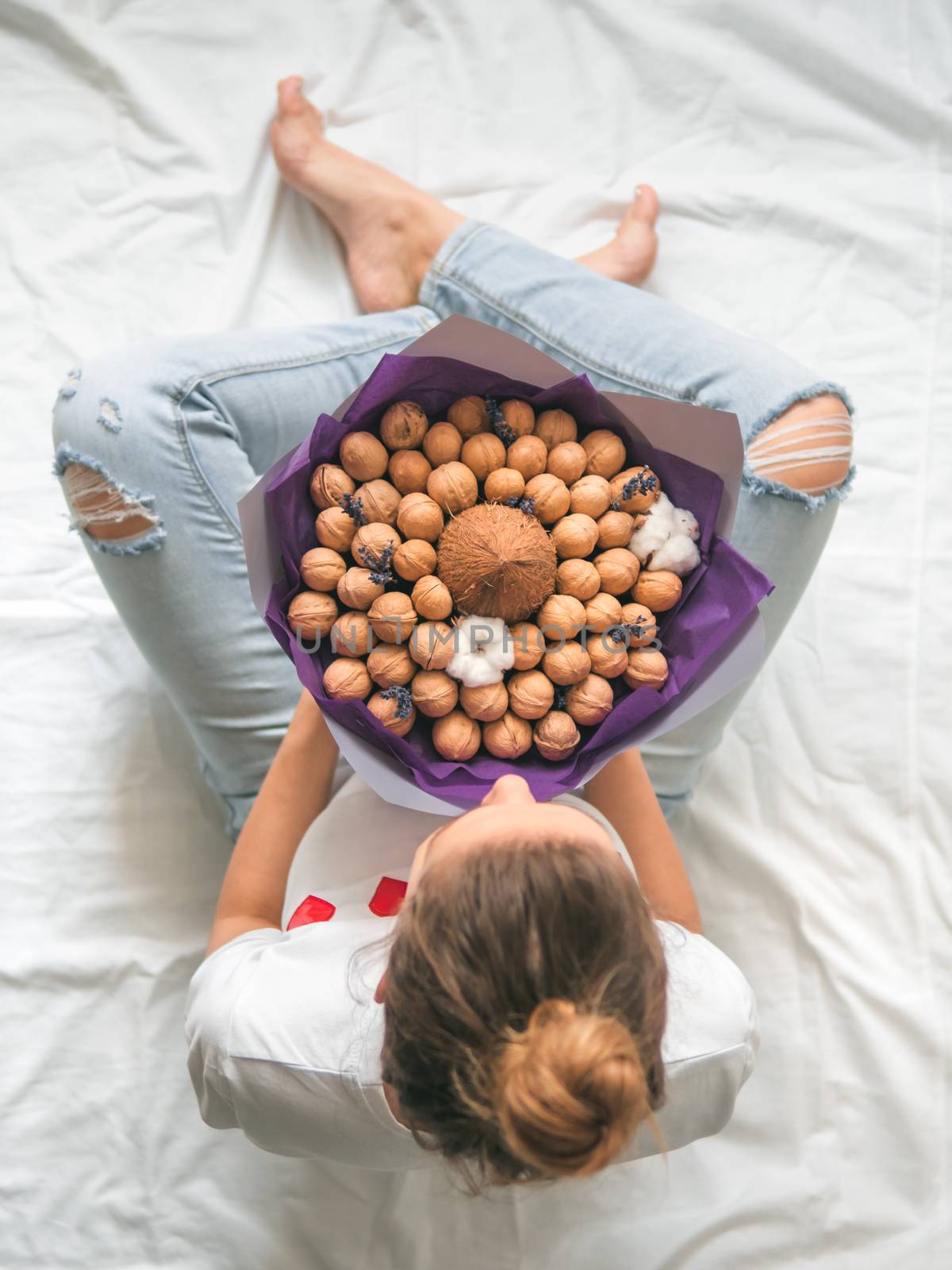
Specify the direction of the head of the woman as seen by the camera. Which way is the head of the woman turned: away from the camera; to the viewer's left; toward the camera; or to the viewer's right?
away from the camera

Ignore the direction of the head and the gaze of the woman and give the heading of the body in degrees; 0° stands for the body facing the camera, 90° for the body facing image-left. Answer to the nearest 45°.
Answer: approximately 180°
